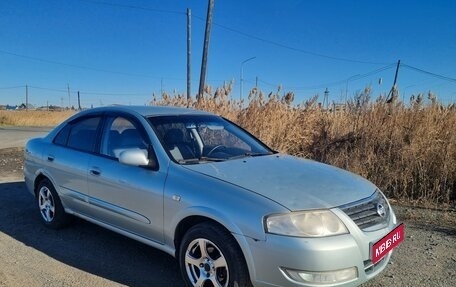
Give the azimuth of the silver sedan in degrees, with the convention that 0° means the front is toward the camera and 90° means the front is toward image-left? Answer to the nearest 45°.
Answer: approximately 315°

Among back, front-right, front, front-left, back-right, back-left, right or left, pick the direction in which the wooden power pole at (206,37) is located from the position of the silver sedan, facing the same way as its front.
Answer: back-left
